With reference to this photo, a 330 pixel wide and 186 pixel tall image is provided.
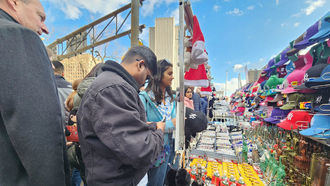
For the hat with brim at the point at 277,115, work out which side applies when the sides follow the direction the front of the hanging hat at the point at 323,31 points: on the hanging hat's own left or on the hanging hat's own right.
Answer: on the hanging hat's own right

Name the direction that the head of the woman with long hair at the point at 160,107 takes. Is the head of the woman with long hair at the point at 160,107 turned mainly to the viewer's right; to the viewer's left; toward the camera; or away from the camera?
to the viewer's right

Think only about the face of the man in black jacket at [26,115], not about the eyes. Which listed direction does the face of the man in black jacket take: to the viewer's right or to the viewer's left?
to the viewer's right

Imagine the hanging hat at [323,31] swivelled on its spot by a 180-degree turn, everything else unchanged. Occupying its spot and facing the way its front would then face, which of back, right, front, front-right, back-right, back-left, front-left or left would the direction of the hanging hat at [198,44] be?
back-left

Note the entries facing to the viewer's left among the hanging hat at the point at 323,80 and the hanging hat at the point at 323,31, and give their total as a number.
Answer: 2

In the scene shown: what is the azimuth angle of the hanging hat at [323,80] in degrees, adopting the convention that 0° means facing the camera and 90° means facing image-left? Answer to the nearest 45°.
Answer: approximately 90°

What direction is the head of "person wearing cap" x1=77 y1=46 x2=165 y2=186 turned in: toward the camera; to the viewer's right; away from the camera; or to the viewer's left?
to the viewer's right

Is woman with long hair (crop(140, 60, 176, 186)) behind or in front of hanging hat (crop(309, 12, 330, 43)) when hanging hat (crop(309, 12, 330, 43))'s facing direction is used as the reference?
in front

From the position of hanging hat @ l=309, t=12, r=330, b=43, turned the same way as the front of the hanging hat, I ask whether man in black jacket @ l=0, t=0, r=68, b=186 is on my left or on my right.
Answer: on my left

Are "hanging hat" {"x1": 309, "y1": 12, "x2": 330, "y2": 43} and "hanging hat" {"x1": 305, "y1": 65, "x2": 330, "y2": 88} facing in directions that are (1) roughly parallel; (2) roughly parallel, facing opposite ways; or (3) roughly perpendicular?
roughly parallel

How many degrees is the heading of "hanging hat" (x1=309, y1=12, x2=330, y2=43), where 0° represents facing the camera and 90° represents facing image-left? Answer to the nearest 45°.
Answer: approximately 90°
